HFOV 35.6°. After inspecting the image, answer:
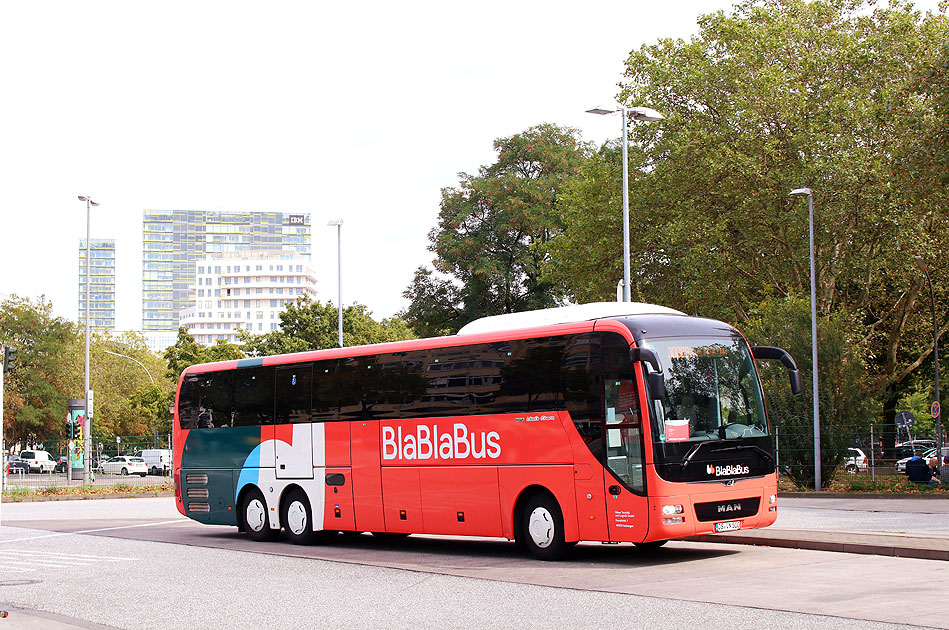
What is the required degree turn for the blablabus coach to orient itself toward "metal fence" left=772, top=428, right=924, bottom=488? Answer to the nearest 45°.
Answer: approximately 90° to its left

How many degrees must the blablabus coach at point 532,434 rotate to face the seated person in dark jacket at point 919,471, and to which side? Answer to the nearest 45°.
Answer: approximately 90° to its left

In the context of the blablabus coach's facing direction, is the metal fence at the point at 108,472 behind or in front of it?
behind

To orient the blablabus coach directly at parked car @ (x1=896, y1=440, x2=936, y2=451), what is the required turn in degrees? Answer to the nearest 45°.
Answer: approximately 90° to its left

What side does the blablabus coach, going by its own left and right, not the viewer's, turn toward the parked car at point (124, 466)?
back

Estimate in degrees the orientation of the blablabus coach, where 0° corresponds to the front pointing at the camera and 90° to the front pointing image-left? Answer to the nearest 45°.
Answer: approximately 315°

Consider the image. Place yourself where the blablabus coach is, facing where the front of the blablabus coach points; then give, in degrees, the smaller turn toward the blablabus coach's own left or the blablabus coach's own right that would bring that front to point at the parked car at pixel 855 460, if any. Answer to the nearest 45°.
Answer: approximately 90° to the blablabus coach's own left
